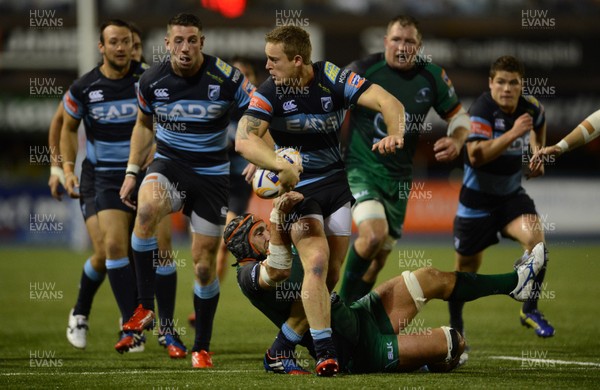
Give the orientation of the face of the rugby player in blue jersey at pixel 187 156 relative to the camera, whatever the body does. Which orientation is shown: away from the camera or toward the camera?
toward the camera

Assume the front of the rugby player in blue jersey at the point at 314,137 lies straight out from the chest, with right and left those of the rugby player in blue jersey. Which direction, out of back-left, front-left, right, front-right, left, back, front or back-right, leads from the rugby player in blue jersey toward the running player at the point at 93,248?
back-right

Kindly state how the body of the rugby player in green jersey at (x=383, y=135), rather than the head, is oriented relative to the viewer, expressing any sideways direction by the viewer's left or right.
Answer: facing the viewer

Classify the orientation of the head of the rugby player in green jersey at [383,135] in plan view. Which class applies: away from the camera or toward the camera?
toward the camera

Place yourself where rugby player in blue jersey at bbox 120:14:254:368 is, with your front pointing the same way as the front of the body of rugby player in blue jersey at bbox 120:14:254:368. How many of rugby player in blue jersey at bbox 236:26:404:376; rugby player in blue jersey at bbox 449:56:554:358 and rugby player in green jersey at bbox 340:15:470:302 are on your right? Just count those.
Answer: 0

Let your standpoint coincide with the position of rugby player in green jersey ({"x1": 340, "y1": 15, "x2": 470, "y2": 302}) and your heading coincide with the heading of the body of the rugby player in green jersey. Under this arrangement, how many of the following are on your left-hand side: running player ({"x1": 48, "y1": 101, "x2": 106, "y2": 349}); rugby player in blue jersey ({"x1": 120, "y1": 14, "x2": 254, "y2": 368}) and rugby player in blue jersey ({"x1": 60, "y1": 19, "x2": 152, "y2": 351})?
0

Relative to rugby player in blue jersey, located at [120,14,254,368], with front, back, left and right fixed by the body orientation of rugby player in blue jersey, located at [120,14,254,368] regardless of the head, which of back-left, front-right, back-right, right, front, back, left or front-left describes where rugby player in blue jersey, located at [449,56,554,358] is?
left

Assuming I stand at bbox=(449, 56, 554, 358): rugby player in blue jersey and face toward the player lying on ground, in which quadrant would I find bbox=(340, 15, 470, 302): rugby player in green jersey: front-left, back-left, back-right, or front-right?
front-right

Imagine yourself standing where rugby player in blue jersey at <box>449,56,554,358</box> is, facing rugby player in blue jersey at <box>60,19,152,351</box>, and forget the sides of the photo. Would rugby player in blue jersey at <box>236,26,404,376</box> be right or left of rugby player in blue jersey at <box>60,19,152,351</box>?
left

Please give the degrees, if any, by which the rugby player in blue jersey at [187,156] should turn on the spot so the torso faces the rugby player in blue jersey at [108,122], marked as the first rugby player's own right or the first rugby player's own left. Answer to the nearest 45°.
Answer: approximately 135° to the first rugby player's own right

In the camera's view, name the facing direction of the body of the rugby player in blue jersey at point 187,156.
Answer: toward the camera

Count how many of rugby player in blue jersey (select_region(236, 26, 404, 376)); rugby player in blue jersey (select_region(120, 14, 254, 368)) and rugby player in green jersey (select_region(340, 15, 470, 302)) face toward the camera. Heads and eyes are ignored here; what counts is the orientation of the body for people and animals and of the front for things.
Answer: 3

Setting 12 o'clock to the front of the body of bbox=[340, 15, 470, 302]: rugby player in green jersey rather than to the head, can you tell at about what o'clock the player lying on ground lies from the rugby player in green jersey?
The player lying on ground is roughly at 12 o'clock from the rugby player in green jersey.
